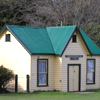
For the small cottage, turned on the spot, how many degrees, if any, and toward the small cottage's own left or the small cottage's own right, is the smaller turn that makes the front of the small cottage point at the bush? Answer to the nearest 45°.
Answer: approximately 90° to the small cottage's own right

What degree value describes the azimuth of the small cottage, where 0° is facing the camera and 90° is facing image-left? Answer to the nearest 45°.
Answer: approximately 315°
